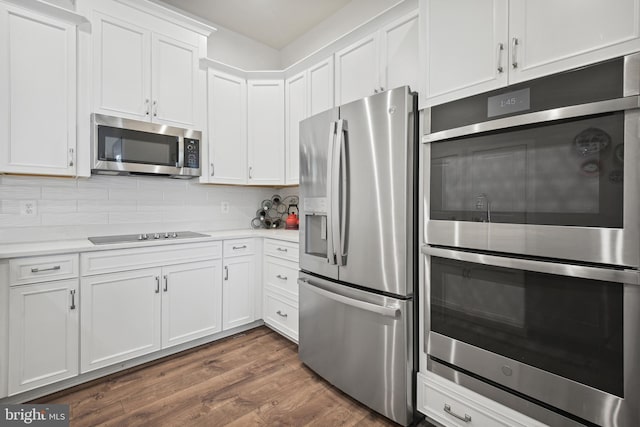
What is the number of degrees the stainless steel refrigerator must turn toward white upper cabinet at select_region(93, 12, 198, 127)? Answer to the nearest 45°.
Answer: approximately 45° to its right

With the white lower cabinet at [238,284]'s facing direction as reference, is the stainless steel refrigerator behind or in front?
in front

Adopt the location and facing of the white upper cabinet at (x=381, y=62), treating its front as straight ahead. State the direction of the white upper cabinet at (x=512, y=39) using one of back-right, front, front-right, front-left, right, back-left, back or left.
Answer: left

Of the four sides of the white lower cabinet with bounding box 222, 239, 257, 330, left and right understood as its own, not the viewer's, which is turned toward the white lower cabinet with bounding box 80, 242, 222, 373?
right

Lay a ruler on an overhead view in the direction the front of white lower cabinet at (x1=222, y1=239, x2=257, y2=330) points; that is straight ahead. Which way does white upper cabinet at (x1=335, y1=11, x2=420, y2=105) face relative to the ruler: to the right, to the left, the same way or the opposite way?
to the right

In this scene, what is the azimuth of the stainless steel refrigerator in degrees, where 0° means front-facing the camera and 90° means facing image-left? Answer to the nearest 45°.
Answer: approximately 45°

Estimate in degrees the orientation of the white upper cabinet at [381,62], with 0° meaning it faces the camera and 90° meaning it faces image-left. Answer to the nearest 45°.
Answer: approximately 45°

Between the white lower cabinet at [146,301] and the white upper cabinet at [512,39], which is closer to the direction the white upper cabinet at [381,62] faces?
the white lower cabinet

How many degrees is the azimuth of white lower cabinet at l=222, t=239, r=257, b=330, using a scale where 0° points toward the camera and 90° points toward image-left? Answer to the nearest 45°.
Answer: approximately 315°

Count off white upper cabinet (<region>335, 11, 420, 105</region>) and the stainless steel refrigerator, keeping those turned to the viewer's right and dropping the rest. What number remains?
0

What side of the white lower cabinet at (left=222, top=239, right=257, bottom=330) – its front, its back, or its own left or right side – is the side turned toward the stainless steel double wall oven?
front
